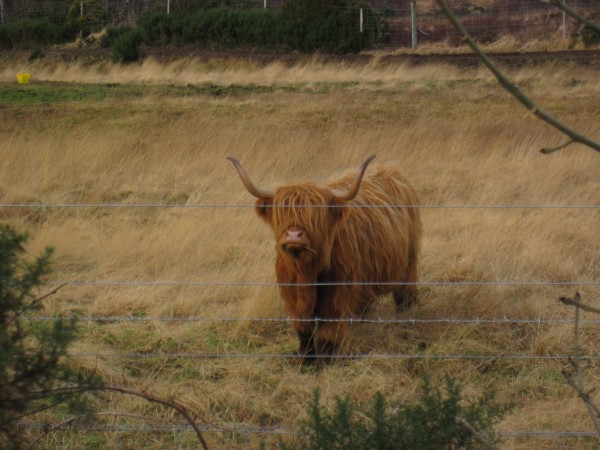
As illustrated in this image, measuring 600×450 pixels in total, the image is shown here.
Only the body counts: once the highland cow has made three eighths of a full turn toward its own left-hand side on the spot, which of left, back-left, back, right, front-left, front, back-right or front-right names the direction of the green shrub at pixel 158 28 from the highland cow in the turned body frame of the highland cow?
left

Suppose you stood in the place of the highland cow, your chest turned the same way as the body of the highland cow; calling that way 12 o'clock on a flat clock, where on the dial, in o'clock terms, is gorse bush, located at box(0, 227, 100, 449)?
The gorse bush is roughly at 11 o'clock from the highland cow.

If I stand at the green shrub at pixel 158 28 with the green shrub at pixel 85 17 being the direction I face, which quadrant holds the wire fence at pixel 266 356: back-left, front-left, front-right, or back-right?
back-left

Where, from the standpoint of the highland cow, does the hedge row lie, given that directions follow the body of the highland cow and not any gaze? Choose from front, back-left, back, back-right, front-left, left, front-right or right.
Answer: back-right

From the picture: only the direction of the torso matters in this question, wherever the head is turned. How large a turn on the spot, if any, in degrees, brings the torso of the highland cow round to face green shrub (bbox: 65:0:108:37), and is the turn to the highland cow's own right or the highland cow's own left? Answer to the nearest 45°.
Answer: approximately 135° to the highland cow's own right

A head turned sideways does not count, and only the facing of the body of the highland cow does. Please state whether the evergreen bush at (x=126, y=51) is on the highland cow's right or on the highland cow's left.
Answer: on the highland cow's right

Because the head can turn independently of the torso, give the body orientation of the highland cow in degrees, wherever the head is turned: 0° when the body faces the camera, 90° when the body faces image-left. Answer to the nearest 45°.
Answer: approximately 45°

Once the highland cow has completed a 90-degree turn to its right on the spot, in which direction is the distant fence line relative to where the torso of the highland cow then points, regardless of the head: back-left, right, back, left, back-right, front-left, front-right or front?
front-right
